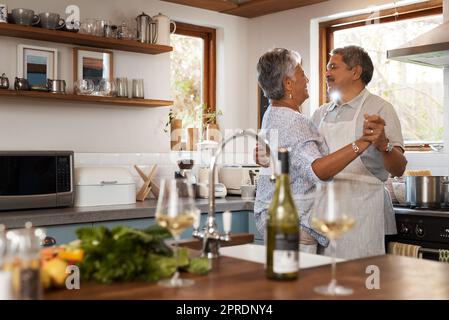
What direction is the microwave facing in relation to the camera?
toward the camera

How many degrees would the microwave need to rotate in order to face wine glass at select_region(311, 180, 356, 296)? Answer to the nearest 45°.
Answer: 0° — it already faces it

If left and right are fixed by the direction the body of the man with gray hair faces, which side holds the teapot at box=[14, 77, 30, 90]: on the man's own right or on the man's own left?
on the man's own right

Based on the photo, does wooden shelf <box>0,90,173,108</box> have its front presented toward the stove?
no

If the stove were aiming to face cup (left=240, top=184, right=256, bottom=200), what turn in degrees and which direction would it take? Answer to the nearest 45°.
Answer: approximately 90° to its right

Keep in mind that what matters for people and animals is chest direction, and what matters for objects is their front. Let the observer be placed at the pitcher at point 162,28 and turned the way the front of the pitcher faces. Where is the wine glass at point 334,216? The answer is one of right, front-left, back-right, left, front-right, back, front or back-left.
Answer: left

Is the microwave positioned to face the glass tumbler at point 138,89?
no

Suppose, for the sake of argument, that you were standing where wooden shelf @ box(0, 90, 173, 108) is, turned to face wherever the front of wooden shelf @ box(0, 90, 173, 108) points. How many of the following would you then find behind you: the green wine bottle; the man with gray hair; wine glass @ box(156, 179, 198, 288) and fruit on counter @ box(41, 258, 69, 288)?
0

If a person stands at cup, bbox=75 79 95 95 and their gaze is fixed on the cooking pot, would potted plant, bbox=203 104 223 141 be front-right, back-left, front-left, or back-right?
front-left

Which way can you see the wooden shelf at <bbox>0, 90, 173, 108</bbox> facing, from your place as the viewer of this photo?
facing the viewer

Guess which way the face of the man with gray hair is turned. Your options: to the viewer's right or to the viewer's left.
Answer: to the viewer's left

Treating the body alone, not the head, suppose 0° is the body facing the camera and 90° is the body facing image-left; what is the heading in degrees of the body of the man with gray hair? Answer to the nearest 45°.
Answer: approximately 45°
